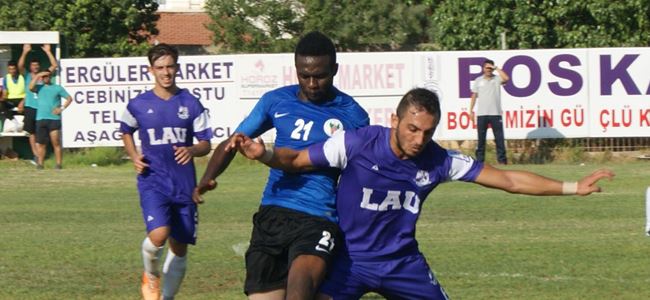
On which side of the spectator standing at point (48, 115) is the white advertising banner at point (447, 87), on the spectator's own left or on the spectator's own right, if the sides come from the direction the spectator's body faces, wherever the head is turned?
on the spectator's own left

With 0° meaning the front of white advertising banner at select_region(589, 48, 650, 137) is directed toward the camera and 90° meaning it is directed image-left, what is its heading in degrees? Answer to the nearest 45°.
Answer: approximately 0°

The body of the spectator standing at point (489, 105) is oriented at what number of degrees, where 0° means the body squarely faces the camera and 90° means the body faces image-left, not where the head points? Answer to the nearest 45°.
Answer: approximately 0°

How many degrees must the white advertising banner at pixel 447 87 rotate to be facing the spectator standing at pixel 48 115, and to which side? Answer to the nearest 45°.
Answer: approximately 90° to its right
